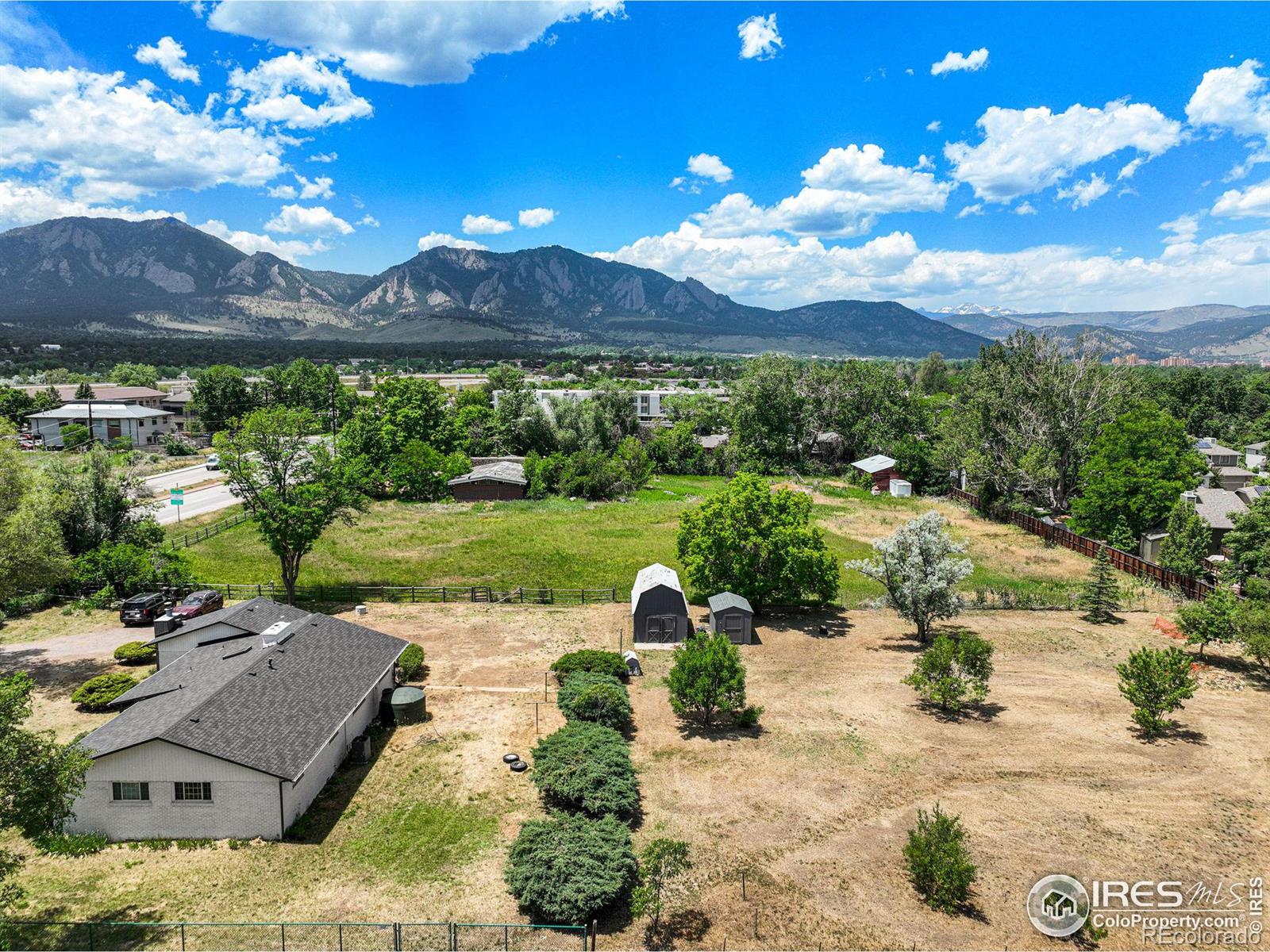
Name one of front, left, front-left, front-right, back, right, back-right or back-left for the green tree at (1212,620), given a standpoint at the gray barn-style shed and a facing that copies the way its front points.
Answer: left

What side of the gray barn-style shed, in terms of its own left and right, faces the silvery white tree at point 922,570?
left

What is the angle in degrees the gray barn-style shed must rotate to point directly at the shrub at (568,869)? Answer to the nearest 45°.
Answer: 0° — it already faces it

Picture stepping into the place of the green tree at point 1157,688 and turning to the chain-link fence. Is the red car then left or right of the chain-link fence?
right

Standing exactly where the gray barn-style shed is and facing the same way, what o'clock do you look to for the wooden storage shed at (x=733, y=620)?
The wooden storage shed is roughly at 9 o'clock from the gray barn-style shed.

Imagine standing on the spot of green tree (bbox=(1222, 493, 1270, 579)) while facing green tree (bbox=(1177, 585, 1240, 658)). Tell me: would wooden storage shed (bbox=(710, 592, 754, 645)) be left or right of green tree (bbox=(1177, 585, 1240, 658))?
right

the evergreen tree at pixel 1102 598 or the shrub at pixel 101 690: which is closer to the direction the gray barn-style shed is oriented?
the shrub

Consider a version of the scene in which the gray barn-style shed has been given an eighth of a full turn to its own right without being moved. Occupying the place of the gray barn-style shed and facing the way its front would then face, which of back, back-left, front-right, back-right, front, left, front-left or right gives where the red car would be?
front-right

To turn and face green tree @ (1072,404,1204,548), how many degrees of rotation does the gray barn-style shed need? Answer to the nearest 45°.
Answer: approximately 135° to its left

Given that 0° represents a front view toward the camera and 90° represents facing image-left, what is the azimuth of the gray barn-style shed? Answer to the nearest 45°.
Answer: approximately 0°

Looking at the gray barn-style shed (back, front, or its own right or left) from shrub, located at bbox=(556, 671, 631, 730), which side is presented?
front

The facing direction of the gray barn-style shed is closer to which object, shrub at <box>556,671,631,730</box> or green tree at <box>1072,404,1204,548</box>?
the shrub

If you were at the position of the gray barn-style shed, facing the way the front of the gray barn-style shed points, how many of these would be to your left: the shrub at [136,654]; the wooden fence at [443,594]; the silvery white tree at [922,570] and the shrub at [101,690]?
1
